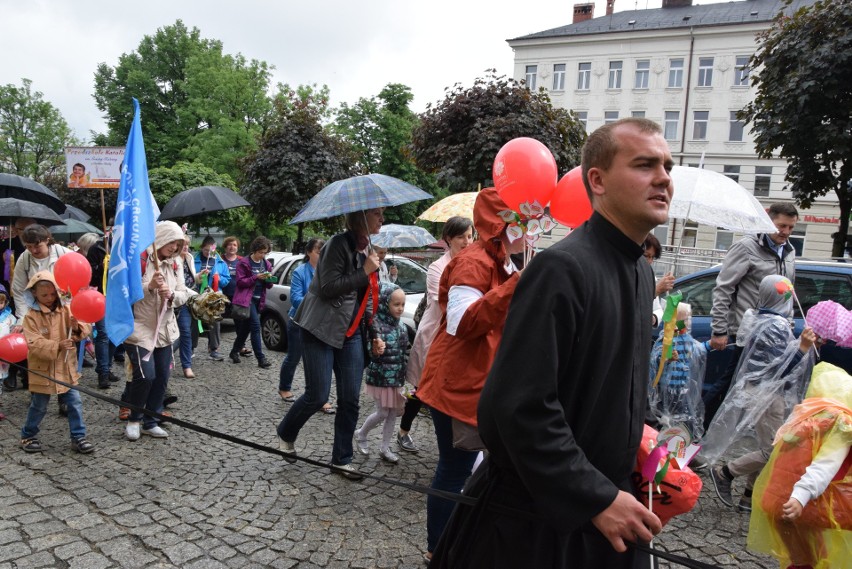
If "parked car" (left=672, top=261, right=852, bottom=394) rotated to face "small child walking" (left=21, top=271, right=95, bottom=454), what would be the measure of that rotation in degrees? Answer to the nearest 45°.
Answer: approximately 45° to its left

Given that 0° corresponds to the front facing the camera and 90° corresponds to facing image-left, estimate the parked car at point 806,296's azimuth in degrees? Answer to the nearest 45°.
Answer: approximately 90°

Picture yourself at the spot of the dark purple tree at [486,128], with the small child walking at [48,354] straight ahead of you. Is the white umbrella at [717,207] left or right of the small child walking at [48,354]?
left

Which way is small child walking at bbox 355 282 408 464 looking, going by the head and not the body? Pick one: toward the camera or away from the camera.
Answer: toward the camera

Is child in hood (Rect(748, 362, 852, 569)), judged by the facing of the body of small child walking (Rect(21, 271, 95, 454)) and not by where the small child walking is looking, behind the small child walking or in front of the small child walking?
in front

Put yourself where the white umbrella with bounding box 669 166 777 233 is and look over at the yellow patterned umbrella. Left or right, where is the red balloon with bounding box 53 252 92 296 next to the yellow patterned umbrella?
left

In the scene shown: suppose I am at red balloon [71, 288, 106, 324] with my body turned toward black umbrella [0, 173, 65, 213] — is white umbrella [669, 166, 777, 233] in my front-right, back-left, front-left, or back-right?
back-right

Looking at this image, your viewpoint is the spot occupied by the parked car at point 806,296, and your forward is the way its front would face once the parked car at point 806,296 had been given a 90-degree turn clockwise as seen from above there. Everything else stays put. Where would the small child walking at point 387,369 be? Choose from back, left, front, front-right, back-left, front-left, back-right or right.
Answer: back-left

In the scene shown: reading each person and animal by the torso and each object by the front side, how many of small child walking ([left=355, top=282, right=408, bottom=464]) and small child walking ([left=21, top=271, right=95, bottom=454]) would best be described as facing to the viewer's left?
0

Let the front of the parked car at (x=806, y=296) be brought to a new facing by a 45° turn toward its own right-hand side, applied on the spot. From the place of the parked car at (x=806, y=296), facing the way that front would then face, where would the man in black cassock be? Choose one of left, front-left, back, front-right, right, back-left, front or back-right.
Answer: back-left

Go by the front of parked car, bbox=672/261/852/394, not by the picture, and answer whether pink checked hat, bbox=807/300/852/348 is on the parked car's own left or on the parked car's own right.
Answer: on the parked car's own left

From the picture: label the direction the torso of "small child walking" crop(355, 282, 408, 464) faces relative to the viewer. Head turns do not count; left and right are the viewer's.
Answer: facing the viewer and to the right of the viewer

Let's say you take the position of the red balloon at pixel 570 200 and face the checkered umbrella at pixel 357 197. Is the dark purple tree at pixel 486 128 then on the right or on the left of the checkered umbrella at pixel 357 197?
right
